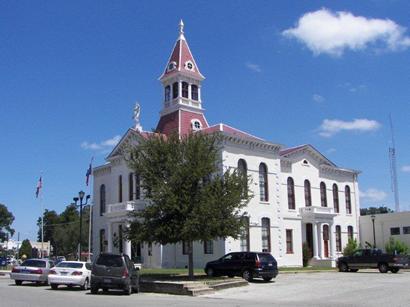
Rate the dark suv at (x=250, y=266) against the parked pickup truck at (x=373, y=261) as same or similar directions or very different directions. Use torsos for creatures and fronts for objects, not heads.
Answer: same or similar directions

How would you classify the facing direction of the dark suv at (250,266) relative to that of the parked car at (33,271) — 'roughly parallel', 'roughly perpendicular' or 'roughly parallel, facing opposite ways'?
roughly perpendicular

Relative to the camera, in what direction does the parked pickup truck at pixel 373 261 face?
facing away from the viewer and to the left of the viewer

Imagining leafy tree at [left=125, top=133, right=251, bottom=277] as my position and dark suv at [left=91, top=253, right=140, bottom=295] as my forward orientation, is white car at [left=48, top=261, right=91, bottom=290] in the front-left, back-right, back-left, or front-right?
front-right

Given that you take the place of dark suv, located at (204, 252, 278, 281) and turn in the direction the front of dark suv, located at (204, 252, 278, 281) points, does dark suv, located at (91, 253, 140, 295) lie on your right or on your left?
on your left
